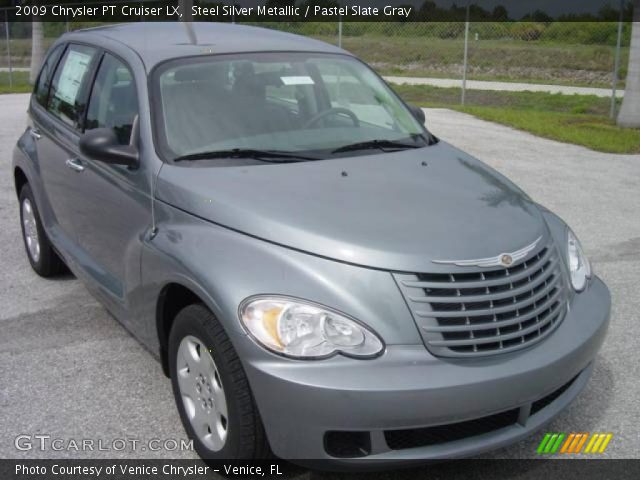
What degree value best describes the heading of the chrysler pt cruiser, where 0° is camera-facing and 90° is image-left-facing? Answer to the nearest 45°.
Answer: approximately 315°

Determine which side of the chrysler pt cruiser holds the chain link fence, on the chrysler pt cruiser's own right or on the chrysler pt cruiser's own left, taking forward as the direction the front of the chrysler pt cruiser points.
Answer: on the chrysler pt cruiser's own left
